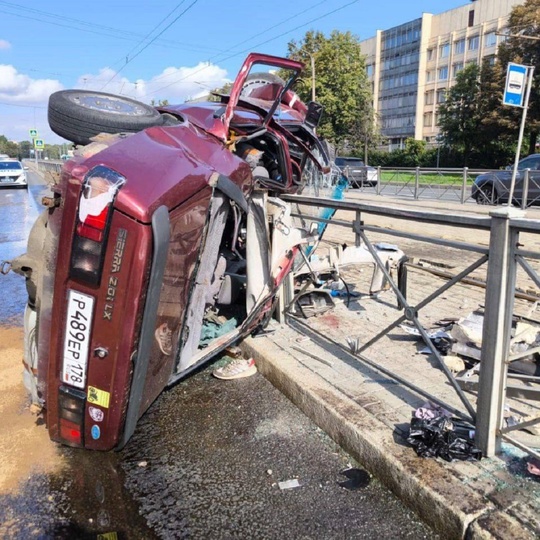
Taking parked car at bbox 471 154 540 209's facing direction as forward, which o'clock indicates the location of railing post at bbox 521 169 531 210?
The railing post is roughly at 8 o'clock from the parked car.

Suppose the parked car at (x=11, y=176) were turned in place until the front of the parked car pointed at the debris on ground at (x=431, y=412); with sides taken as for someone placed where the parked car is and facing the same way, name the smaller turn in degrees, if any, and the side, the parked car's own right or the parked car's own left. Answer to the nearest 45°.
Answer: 0° — it already faces it

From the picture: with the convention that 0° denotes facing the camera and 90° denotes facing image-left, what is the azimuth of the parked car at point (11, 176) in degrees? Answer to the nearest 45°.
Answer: approximately 0°

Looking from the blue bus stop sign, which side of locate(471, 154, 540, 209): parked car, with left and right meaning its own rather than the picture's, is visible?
left

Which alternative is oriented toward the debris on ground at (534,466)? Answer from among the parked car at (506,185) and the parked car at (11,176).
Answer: the parked car at (11,176)

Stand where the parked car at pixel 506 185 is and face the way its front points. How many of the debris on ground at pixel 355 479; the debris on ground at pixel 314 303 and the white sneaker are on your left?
3

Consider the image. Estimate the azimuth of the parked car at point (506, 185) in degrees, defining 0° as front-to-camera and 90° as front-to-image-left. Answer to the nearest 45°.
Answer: approximately 90°

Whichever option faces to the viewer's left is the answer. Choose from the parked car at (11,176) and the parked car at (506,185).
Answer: the parked car at (506,185)

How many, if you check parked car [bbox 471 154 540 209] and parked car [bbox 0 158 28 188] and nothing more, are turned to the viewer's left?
1

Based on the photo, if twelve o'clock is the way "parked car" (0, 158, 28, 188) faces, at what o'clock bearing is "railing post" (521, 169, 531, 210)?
The railing post is roughly at 11 o'clock from the parked car.

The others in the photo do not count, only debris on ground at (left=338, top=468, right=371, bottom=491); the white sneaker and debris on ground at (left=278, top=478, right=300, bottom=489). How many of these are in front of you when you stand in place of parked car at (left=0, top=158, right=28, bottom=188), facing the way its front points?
3

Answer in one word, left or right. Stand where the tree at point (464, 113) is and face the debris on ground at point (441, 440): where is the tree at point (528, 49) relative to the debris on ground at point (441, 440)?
left

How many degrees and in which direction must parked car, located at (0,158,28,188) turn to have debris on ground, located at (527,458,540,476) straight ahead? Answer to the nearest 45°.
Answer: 0° — it already faces it

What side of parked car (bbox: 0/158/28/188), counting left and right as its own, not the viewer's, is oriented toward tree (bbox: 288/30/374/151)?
left
